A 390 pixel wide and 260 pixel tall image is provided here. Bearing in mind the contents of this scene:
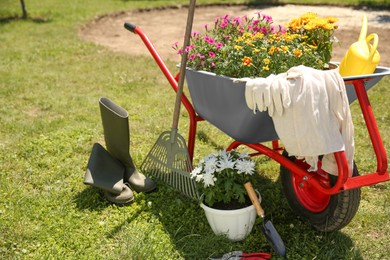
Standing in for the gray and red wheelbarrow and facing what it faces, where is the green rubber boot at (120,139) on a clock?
The green rubber boot is roughly at 5 o'clock from the gray and red wheelbarrow.

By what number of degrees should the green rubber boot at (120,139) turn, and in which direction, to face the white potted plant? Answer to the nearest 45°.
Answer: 0° — it already faces it

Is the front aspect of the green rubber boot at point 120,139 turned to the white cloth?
yes

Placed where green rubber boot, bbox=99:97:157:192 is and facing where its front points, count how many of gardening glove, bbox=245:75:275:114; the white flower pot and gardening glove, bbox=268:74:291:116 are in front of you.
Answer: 3

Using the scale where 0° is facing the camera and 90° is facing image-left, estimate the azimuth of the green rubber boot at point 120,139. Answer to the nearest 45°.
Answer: approximately 315°

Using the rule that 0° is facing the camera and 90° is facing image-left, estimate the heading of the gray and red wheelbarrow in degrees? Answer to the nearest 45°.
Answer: approximately 315°

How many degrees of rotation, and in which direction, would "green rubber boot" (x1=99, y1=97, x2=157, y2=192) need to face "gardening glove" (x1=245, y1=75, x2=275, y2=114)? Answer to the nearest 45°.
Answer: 0° — it already faces it
